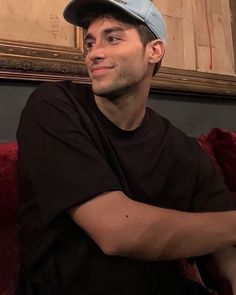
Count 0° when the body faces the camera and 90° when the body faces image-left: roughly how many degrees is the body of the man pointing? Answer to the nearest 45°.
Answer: approximately 315°

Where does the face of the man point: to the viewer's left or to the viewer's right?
to the viewer's left
